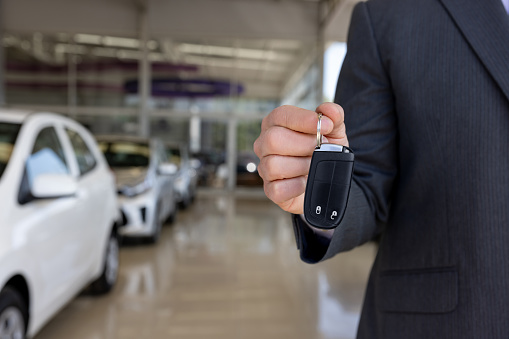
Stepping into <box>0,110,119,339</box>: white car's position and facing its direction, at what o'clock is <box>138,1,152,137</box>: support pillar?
The support pillar is roughly at 5 o'clock from the white car.

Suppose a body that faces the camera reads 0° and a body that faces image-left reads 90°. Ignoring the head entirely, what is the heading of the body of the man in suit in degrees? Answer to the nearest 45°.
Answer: approximately 0°

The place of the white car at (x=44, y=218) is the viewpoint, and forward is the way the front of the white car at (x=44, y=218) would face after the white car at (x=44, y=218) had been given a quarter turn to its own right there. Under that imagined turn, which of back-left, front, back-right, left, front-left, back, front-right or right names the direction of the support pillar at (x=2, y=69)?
front-right

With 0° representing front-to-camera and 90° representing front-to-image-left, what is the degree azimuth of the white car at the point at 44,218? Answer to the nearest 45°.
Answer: approximately 45°

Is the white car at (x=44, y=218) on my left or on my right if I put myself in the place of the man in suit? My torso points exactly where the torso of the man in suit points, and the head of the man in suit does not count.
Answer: on my right

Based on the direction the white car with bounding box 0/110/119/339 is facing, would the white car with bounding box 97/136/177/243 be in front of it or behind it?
behind
